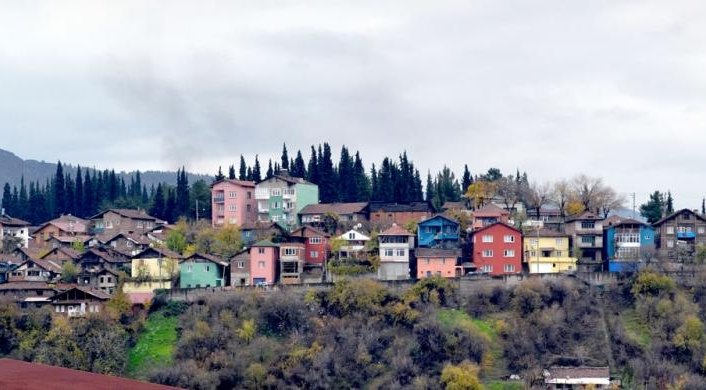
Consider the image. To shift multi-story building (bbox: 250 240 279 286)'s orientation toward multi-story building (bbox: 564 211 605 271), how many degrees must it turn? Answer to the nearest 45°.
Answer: approximately 90° to its left

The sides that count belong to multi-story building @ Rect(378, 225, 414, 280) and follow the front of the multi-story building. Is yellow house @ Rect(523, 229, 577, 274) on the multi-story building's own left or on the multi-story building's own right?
on the multi-story building's own left

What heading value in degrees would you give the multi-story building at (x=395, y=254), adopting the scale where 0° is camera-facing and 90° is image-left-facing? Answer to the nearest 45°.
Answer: approximately 0°

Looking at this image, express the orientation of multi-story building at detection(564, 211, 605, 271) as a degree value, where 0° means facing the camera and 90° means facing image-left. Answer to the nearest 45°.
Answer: approximately 0°

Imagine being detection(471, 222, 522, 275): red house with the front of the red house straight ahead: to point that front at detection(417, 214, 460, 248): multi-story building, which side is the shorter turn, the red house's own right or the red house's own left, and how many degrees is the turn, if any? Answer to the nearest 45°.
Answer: approximately 135° to the red house's own right

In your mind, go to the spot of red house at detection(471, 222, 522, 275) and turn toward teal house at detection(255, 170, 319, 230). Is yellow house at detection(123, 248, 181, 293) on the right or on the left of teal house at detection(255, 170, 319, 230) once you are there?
left
